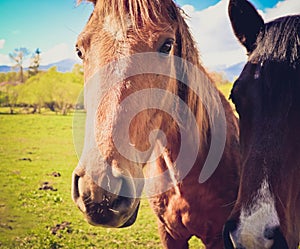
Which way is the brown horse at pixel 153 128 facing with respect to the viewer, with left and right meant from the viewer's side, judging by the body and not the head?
facing the viewer and to the left of the viewer

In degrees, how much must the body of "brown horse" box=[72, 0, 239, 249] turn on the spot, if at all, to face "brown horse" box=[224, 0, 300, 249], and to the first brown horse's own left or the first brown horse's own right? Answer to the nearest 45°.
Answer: approximately 90° to the first brown horse's own left
